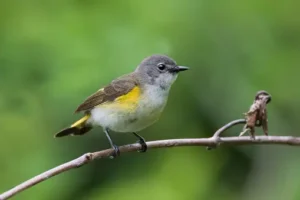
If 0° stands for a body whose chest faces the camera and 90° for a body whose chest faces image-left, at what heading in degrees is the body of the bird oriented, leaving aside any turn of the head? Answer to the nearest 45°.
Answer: approximately 270°
